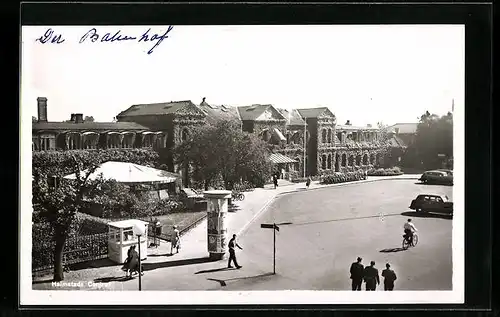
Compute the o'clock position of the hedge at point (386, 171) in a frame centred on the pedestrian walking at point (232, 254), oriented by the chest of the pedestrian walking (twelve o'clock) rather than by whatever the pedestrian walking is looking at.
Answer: The hedge is roughly at 10 o'clock from the pedestrian walking.

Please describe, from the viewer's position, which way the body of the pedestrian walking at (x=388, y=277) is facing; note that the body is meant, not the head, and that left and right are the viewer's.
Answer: facing away from the viewer

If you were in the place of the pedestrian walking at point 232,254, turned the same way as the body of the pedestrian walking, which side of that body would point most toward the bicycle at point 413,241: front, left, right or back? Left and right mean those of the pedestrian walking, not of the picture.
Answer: front

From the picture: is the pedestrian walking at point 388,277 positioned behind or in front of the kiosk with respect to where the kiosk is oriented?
in front

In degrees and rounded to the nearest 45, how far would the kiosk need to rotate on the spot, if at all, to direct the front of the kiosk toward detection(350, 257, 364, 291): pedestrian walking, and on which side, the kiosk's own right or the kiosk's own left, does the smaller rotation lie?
approximately 45° to the kiosk's own left

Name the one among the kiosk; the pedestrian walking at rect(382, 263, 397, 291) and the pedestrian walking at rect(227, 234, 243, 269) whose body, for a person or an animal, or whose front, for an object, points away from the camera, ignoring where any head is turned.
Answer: the pedestrian walking at rect(382, 263, 397, 291)

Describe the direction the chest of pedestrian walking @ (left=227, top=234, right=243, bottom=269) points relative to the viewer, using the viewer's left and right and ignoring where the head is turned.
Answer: facing to the right of the viewer

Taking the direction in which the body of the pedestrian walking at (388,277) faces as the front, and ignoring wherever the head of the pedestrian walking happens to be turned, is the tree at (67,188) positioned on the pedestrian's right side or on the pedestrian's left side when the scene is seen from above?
on the pedestrian's left side
